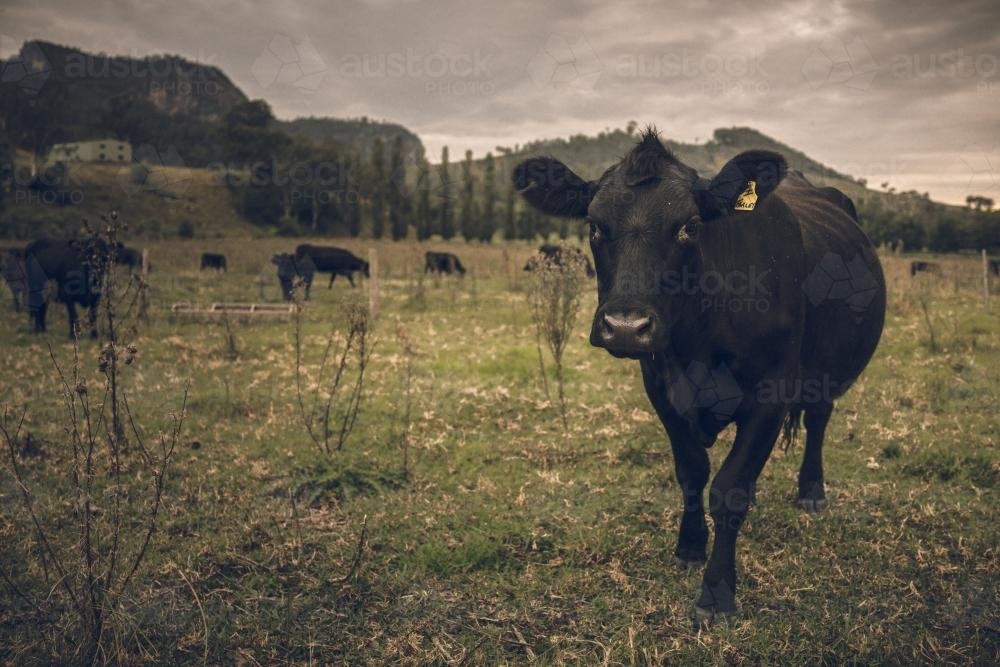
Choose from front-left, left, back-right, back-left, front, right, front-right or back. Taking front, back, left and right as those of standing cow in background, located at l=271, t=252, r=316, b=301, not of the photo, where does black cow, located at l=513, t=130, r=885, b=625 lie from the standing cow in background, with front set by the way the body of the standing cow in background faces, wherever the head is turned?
front-left

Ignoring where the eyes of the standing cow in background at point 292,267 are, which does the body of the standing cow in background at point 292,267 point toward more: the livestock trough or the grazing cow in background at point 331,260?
the livestock trough

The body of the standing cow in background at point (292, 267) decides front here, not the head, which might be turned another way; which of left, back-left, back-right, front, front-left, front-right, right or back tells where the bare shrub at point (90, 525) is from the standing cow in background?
front-left

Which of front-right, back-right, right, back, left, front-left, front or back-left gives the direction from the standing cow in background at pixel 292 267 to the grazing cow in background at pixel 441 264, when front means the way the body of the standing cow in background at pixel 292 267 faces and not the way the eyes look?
back

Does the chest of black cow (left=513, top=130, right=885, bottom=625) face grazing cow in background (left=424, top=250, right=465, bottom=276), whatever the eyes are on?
no

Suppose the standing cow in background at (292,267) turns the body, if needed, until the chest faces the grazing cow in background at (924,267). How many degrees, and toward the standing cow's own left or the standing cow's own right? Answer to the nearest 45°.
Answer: approximately 135° to the standing cow's own left

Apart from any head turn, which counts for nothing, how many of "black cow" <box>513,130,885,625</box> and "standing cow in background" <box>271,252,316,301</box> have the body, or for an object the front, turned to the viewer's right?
0

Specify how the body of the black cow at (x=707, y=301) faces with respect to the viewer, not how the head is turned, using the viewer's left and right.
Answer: facing the viewer and to the left of the viewer

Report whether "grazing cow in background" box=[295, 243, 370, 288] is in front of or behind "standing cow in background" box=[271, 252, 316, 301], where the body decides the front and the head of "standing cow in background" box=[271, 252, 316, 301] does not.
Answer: behind

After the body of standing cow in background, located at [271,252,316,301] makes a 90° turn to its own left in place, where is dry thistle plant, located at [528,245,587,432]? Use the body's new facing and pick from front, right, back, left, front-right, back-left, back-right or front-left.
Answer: front-right

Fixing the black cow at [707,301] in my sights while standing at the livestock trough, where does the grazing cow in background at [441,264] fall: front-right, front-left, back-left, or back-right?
back-left

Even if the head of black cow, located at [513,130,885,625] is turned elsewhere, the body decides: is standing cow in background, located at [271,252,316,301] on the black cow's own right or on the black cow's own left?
on the black cow's own right
